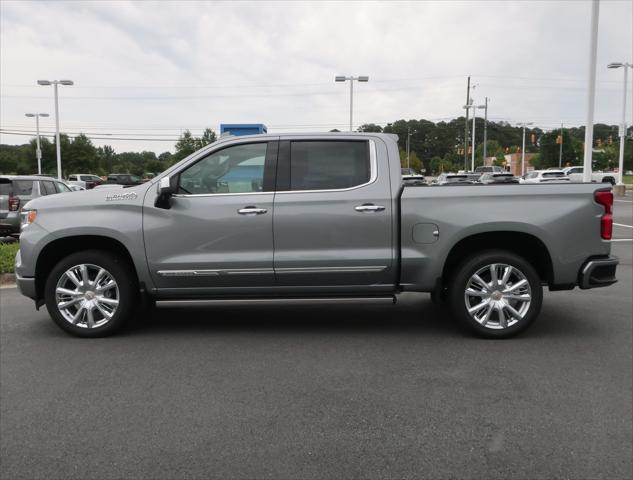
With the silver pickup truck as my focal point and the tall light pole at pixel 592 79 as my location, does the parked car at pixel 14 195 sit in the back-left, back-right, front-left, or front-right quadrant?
front-right

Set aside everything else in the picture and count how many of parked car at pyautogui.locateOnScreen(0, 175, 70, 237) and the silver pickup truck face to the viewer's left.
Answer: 1

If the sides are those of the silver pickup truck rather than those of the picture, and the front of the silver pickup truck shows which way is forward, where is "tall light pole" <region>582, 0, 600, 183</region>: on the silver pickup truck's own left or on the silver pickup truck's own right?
on the silver pickup truck's own right

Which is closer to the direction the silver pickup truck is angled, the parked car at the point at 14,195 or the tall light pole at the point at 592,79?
the parked car

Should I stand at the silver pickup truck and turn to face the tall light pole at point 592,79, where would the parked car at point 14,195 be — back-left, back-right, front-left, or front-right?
front-left

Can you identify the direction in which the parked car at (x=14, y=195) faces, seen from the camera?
facing away from the viewer and to the right of the viewer

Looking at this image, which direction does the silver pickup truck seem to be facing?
to the viewer's left

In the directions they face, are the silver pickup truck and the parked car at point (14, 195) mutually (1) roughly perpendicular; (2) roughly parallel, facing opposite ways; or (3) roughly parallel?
roughly perpendicular

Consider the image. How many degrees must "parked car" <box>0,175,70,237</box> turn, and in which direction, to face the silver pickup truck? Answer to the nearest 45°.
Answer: approximately 135° to its right

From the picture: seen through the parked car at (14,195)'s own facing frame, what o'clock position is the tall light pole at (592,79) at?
The tall light pole is roughly at 2 o'clock from the parked car.

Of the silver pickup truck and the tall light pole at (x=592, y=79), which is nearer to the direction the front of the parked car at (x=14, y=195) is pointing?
the tall light pole

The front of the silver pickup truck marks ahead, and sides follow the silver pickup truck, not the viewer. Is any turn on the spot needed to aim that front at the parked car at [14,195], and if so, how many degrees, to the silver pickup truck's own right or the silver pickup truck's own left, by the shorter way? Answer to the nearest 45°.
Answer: approximately 45° to the silver pickup truck's own right
